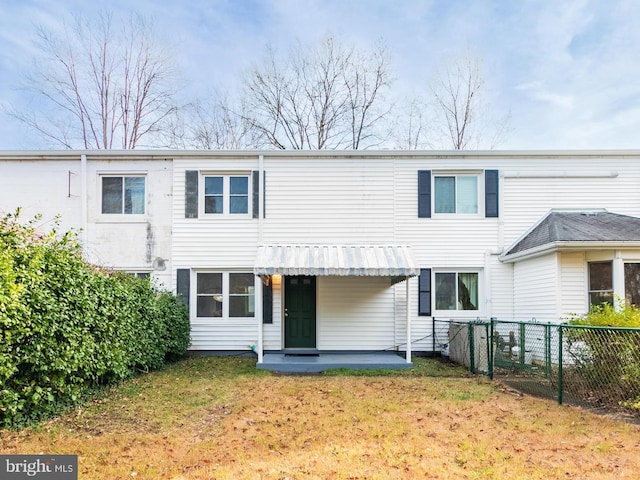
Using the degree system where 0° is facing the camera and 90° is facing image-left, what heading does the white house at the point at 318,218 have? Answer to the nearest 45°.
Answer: approximately 0°

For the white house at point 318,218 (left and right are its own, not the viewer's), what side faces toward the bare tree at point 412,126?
back

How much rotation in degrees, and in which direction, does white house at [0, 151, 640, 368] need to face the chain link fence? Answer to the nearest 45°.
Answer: approximately 45° to its left

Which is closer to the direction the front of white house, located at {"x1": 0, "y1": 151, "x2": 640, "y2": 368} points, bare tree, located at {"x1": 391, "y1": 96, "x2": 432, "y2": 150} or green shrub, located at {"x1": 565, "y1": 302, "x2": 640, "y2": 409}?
the green shrub

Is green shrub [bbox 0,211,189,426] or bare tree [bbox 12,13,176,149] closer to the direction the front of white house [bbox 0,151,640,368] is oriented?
the green shrub

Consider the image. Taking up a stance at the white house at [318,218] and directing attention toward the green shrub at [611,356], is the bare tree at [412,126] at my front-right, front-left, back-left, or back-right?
back-left

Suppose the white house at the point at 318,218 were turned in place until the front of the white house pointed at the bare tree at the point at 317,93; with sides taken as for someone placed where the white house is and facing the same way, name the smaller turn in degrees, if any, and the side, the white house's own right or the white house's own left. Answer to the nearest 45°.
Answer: approximately 180°
